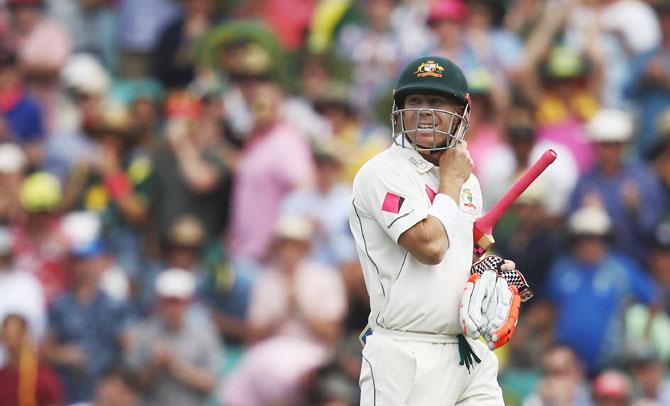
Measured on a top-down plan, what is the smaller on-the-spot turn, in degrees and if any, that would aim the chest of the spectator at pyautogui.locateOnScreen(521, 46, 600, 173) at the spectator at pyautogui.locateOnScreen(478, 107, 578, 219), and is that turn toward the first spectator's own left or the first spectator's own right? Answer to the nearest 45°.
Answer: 0° — they already face them

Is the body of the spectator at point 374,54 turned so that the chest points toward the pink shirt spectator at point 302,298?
yes

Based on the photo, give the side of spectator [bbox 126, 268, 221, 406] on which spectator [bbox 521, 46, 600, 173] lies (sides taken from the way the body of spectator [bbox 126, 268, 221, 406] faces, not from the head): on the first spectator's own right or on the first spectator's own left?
on the first spectator's own left

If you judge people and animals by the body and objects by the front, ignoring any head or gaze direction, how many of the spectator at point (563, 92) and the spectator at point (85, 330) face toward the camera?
2

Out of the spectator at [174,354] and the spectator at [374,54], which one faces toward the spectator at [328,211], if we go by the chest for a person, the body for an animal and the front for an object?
the spectator at [374,54]

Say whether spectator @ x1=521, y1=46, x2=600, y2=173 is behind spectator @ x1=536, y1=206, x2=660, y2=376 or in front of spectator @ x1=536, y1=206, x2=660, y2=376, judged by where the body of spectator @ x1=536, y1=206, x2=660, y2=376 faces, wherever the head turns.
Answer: behind

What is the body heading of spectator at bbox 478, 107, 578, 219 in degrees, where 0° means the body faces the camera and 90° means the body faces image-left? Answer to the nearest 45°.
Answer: approximately 0°

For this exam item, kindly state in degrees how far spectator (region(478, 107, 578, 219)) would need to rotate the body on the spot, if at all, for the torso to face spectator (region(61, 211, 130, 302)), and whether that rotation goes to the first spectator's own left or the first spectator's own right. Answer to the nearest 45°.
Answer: approximately 90° to the first spectator's own right

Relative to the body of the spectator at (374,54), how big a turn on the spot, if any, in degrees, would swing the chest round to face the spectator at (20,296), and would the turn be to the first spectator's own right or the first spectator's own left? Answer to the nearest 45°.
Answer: approximately 45° to the first spectator's own right
